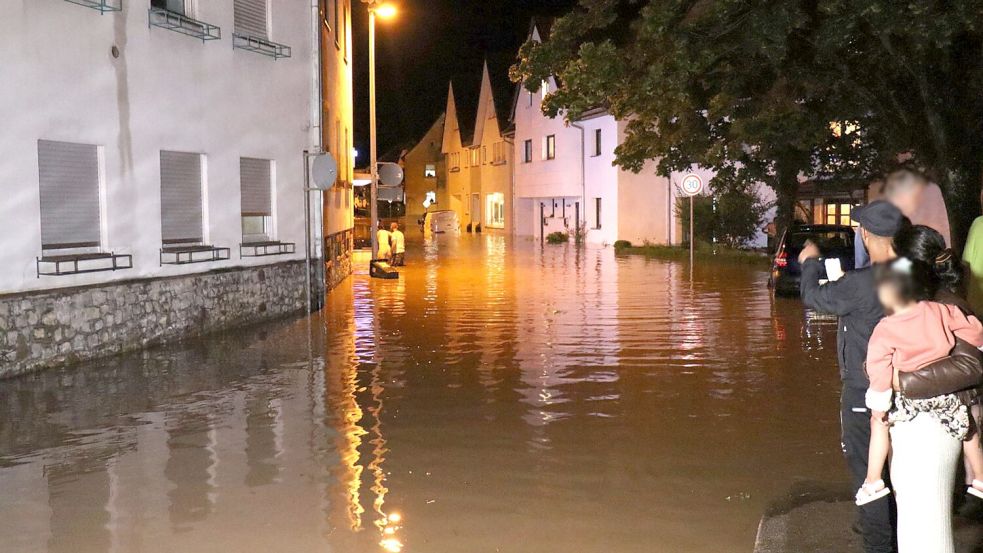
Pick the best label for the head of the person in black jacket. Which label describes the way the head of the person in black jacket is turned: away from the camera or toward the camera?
away from the camera

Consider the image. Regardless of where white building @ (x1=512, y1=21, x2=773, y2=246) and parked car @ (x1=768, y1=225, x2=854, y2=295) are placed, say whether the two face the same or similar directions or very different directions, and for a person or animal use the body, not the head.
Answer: very different directions

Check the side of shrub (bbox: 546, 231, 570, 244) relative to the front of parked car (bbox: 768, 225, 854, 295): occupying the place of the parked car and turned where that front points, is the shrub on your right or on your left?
on your left

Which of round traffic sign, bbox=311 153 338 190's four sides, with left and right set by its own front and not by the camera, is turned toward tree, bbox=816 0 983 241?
right

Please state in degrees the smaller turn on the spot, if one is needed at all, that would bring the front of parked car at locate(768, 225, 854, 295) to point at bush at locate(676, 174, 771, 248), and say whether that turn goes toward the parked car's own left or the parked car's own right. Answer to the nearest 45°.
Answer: approximately 45° to the parked car's own left

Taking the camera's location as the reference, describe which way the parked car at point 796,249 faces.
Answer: facing away from the viewer and to the right of the viewer

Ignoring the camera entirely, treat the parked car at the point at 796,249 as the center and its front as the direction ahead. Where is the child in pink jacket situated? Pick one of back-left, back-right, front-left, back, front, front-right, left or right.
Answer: back-right

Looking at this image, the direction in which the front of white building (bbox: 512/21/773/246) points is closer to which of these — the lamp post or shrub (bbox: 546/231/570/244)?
the shrub
